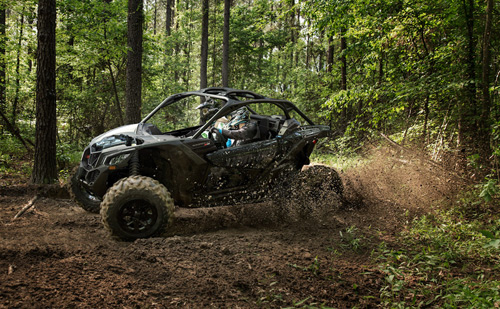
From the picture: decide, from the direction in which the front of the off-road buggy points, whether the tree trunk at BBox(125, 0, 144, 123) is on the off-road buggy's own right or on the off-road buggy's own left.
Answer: on the off-road buggy's own right

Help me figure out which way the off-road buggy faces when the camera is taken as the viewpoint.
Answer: facing the viewer and to the left of the viewer

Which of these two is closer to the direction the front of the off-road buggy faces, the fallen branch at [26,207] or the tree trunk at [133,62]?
the fallen branch

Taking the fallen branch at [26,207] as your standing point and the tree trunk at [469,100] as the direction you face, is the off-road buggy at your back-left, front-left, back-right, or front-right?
front-right

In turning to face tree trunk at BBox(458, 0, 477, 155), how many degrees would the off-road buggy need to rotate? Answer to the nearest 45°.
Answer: approximately 135° to its right

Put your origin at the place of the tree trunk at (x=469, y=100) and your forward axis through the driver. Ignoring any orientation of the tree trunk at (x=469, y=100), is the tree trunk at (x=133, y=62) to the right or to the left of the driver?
right

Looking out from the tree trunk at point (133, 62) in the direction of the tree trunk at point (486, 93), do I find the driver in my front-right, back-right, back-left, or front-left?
front-right

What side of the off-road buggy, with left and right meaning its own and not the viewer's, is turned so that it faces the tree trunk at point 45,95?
right

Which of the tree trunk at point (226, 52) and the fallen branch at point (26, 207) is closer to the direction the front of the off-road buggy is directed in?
the fallen branch
